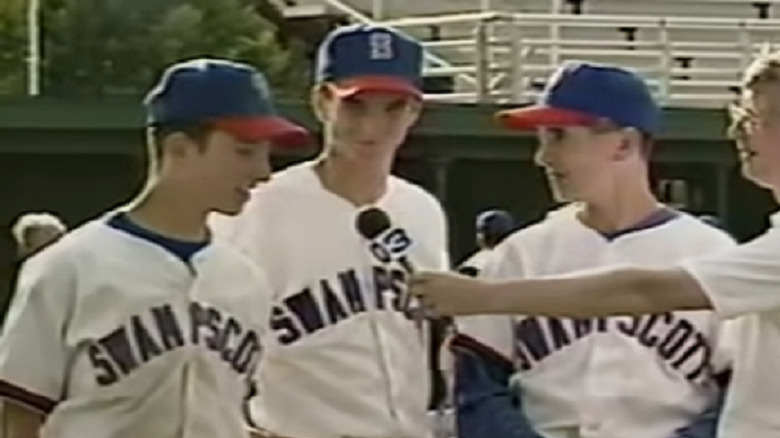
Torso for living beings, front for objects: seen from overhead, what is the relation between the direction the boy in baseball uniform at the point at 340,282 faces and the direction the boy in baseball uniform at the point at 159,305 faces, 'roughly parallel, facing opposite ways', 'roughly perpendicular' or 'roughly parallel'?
roughly parallel

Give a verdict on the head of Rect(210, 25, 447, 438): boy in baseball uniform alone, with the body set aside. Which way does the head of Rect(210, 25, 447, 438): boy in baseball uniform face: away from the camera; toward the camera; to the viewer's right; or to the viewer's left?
toward the camera

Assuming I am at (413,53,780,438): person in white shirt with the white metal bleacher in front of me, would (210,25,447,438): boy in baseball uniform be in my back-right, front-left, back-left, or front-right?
front-left

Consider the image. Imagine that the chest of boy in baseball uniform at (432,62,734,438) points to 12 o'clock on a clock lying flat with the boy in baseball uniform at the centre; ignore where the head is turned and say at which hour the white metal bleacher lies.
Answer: The white metal bleacher is roughly at 6 o'clock from the boy in baseball uniform.

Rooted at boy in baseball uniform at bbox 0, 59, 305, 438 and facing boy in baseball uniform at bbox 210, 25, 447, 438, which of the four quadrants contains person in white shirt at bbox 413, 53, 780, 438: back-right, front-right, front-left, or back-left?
front-right

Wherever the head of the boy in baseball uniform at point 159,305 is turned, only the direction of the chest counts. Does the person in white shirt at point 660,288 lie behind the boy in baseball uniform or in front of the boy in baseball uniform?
in front

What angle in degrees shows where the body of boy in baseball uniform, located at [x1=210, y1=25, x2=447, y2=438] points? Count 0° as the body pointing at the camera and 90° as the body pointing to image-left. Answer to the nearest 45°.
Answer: approximately 315°

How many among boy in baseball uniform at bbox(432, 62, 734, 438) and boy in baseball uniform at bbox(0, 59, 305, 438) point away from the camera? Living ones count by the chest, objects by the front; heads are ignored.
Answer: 0

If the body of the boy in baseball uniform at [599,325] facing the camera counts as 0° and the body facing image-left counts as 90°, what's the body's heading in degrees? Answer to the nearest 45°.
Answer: approximately 0°

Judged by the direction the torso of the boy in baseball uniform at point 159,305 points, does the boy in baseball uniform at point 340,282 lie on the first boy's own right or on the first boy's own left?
on the first boy's own left

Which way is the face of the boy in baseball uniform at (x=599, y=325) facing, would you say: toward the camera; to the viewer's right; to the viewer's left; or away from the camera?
to the viewer's left
